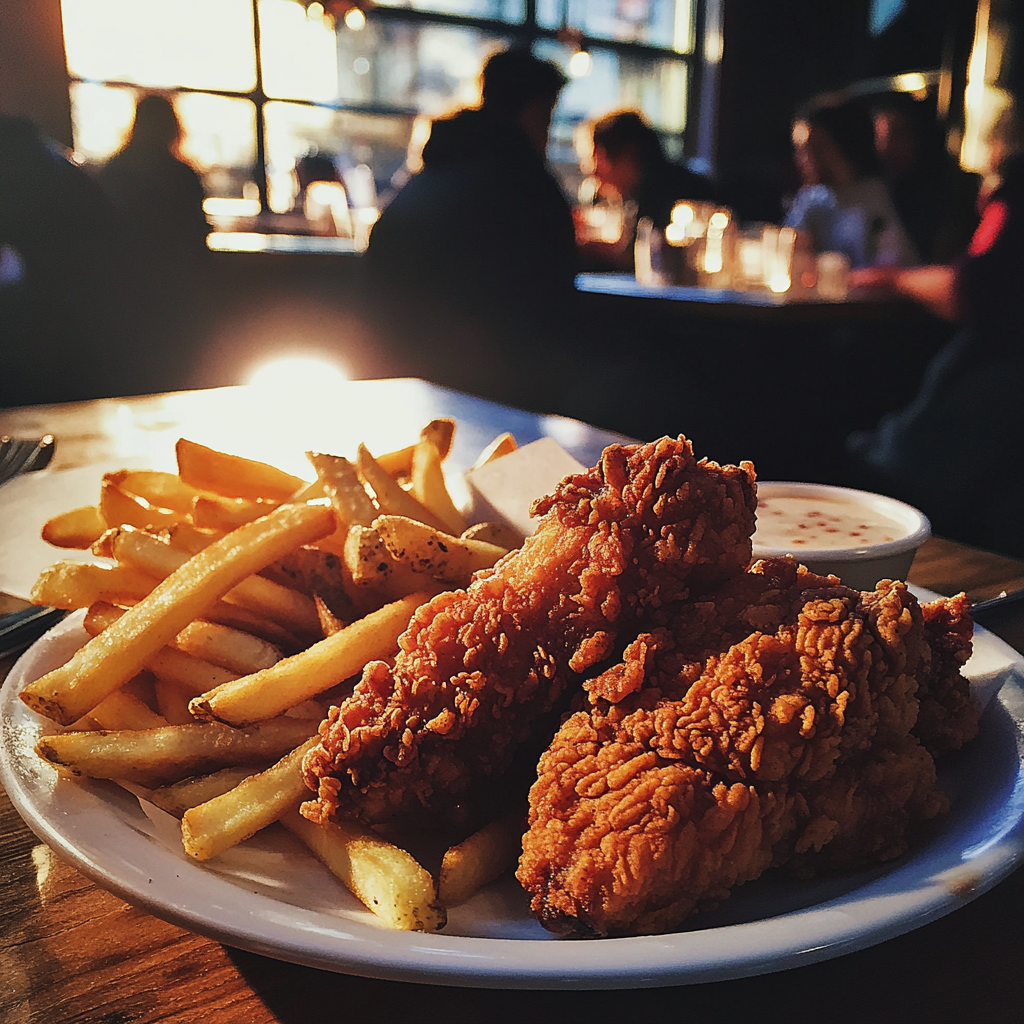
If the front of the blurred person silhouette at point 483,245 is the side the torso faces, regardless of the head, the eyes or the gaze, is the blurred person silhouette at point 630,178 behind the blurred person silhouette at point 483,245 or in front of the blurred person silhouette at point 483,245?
in front

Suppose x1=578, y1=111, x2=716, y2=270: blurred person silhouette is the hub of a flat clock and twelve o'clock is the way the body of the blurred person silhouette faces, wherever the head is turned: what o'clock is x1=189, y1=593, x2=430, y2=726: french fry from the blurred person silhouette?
The french fry is roughly at 9 o'clock from the blurred person silhouette.

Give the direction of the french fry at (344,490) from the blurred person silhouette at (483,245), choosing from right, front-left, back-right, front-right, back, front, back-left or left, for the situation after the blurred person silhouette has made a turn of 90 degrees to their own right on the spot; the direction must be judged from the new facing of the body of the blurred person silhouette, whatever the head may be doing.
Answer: front-right

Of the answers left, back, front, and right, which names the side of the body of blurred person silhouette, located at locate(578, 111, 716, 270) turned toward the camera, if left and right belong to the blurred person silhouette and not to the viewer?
left

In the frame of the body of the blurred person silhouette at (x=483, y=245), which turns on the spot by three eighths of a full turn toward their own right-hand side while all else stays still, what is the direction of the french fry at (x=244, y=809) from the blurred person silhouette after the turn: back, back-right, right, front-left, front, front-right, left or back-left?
front

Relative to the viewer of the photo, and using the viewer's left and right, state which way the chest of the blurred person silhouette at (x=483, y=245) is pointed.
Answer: facing away from the viewer and to the right of the viewer

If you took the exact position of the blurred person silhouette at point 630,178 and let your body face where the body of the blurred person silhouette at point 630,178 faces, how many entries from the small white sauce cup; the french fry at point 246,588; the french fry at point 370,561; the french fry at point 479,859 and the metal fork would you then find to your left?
5

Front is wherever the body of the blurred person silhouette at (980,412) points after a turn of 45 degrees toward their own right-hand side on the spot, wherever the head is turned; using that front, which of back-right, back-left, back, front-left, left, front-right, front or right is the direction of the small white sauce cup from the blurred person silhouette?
back-left

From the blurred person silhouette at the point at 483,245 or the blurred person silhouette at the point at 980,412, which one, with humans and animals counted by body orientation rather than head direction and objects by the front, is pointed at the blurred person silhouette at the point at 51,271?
the blurred person silhouette at the point at 980,412

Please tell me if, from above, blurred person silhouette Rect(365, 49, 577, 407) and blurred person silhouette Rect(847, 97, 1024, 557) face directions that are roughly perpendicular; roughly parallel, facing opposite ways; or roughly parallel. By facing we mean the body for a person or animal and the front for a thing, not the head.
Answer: roughly perpendicular

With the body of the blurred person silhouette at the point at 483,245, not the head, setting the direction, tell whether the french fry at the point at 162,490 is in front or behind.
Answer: behind

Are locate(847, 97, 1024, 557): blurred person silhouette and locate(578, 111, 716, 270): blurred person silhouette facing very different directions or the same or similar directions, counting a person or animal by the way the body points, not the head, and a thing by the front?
same or similar directions

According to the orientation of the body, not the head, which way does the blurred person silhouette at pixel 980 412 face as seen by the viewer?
to the viewer's left

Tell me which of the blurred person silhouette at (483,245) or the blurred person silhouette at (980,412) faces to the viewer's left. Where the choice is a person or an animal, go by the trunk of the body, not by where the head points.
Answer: the blurred person silhouette at (980,412)
